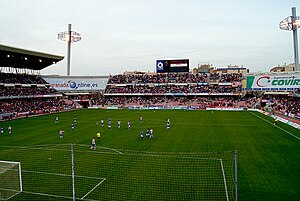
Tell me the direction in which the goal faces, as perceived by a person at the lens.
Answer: facing away from the viewer and to the right of the viewer
